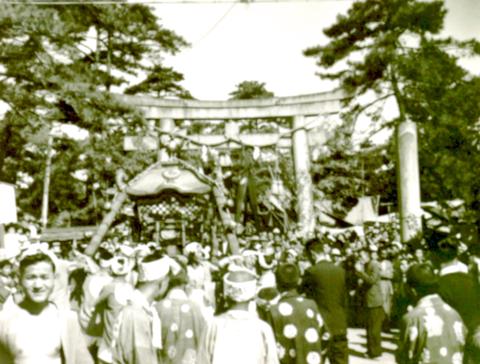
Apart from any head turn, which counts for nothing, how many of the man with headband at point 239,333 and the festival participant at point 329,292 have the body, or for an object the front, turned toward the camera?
0

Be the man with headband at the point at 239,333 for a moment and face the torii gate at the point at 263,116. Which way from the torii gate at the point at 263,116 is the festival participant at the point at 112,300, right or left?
left

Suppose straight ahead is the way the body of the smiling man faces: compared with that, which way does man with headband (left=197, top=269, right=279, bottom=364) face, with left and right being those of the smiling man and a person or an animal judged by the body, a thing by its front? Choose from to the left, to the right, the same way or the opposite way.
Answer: the opposite way

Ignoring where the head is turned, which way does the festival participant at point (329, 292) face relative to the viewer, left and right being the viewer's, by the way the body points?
facing away from the viewer and to the left of the viewer

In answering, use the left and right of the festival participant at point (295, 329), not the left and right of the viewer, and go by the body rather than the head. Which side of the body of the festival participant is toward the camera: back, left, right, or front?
back

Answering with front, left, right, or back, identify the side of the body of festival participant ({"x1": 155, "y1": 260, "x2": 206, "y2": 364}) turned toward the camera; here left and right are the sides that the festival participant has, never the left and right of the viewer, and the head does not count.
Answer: back

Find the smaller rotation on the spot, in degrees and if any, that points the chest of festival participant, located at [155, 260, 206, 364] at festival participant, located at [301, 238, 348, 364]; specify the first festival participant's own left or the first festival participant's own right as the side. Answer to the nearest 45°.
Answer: approximately 45° to the first festival participant's own right

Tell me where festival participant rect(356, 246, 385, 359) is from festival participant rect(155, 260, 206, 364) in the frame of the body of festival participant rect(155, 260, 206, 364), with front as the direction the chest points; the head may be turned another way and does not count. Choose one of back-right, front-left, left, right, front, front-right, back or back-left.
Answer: front-right

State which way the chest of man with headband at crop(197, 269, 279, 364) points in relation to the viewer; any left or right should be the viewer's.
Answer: facing away from the viewer

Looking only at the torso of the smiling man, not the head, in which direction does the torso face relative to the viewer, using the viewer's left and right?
facing the viewer

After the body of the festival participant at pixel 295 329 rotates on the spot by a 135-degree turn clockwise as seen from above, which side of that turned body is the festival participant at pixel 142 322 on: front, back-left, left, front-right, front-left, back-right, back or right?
right
